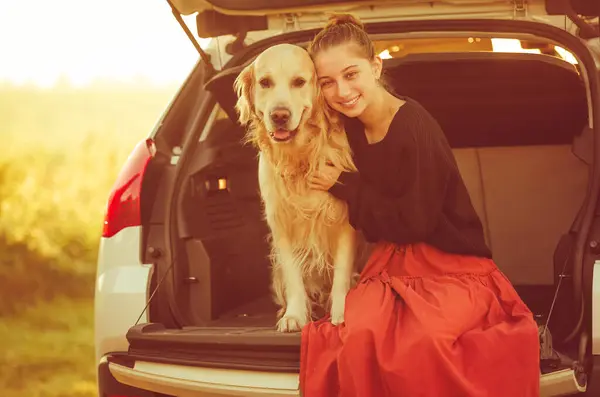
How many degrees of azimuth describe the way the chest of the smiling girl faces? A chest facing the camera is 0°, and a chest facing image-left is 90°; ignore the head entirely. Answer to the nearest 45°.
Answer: approximately 45°

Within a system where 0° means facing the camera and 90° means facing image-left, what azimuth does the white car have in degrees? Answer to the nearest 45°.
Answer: approximately 180°

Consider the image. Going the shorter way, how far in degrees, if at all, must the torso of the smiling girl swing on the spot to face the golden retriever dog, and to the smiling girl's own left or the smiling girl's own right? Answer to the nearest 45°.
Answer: approximately 90° to the smiling girl's own right

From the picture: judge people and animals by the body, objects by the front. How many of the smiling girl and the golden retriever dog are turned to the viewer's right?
0
